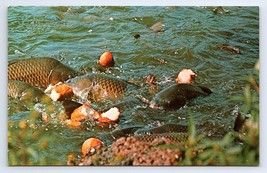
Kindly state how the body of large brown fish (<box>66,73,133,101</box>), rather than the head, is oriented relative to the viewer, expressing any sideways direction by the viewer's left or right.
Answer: facing to the left of the viewer

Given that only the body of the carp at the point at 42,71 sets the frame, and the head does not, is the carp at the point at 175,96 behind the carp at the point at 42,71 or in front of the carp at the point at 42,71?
in front

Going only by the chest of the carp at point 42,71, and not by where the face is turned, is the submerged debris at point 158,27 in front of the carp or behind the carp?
in front

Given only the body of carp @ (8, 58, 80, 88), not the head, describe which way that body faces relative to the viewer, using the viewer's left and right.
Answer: facing to the right of the viewer

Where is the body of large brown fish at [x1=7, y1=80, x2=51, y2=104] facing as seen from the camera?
to the viewer's right
